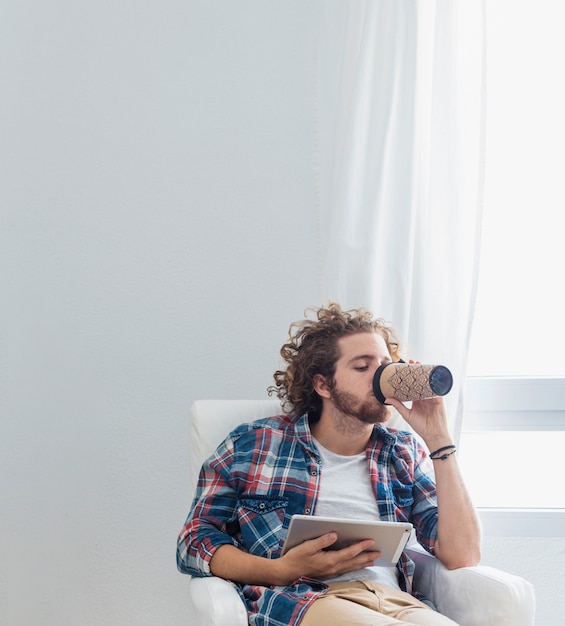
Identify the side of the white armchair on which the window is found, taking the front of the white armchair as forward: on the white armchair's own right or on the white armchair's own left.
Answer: on the white armchair's own left

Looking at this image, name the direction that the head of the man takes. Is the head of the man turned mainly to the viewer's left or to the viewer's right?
to the viewer's right

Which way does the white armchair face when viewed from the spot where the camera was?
facing the viewer and to the right of the viewer

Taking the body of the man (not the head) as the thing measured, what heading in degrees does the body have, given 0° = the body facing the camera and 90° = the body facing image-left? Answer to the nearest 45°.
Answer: approximately 315°

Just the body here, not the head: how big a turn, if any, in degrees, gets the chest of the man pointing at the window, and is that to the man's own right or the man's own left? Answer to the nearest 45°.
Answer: approximately 90° to the man's own left
